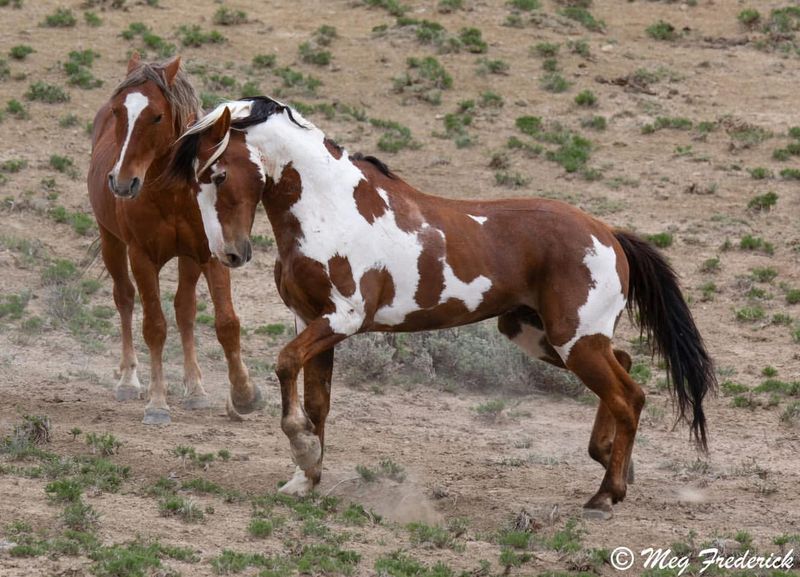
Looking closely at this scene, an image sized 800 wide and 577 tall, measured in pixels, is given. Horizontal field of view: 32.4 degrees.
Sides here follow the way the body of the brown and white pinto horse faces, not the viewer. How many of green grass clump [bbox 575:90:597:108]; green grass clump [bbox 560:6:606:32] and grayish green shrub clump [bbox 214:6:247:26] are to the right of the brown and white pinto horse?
3

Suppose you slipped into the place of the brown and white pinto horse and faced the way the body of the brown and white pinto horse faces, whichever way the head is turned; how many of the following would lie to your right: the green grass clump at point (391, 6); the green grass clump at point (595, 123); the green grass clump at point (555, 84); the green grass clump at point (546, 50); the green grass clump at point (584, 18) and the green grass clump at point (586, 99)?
6

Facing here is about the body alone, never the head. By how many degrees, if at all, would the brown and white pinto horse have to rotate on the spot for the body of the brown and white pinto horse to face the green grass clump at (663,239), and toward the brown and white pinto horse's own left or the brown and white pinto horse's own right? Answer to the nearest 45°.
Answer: approximately 135° to the brown and white pinto horse's own right

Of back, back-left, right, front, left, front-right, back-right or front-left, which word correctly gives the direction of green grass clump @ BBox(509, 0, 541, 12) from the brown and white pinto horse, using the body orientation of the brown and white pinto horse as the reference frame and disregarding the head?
right

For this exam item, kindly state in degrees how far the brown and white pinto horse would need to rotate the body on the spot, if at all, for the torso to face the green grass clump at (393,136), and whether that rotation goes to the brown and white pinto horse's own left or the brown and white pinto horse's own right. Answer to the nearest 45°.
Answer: approximately 90° to the brown and white pinto horse's own right

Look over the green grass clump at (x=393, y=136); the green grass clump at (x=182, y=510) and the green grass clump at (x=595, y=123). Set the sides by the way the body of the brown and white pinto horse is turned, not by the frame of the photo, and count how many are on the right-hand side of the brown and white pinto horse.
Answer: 2

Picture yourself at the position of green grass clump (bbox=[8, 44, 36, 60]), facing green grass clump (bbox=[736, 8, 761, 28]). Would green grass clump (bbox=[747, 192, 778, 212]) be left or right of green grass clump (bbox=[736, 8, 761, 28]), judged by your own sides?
right

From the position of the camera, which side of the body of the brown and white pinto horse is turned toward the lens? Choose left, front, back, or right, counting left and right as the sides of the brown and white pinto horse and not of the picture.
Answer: left

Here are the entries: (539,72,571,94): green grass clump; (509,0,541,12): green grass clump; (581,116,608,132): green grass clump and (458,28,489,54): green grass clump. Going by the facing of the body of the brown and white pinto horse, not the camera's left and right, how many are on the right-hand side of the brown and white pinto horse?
4

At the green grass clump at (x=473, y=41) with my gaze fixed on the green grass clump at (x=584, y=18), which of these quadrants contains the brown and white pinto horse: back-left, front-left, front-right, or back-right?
back-right

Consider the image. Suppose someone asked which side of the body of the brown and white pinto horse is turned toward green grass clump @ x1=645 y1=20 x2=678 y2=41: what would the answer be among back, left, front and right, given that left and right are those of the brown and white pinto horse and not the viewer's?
right

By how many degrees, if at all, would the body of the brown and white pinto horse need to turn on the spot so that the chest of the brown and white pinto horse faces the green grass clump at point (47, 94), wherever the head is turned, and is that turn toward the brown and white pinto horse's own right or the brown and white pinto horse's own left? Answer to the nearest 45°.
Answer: approximately 45° to the brown and white pinto horse's own right

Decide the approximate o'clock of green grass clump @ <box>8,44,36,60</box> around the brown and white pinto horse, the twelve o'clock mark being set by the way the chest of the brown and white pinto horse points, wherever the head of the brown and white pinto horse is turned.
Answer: The green grass clump is roughly at 2 o'clock from the brown and white pinto horse.

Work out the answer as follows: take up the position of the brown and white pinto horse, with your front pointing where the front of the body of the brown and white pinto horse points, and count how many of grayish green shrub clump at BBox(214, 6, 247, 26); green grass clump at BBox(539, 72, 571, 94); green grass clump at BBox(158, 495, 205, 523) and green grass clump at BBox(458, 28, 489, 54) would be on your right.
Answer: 3

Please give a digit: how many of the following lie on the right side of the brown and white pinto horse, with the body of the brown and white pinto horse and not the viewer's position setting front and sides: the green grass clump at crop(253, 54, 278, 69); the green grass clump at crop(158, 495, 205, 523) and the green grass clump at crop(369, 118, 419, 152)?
2

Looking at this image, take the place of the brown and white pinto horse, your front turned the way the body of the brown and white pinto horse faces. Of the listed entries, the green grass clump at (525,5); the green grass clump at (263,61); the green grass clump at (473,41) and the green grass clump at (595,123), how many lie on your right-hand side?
4

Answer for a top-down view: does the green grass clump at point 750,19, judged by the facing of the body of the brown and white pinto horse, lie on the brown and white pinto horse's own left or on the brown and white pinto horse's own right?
on the brown and white pinto horse's own right

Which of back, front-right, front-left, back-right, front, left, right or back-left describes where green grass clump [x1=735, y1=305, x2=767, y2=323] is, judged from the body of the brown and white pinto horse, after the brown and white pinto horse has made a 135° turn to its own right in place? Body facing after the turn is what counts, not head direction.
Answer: front

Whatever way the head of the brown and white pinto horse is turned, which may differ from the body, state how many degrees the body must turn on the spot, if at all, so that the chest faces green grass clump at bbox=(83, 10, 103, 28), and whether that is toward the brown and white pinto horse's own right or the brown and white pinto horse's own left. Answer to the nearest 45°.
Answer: approximately 45° to the brown and white pinto horse's own right

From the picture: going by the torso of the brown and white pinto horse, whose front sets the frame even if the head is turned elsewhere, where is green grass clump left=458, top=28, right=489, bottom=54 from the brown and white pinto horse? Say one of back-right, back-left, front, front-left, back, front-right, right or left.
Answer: right
